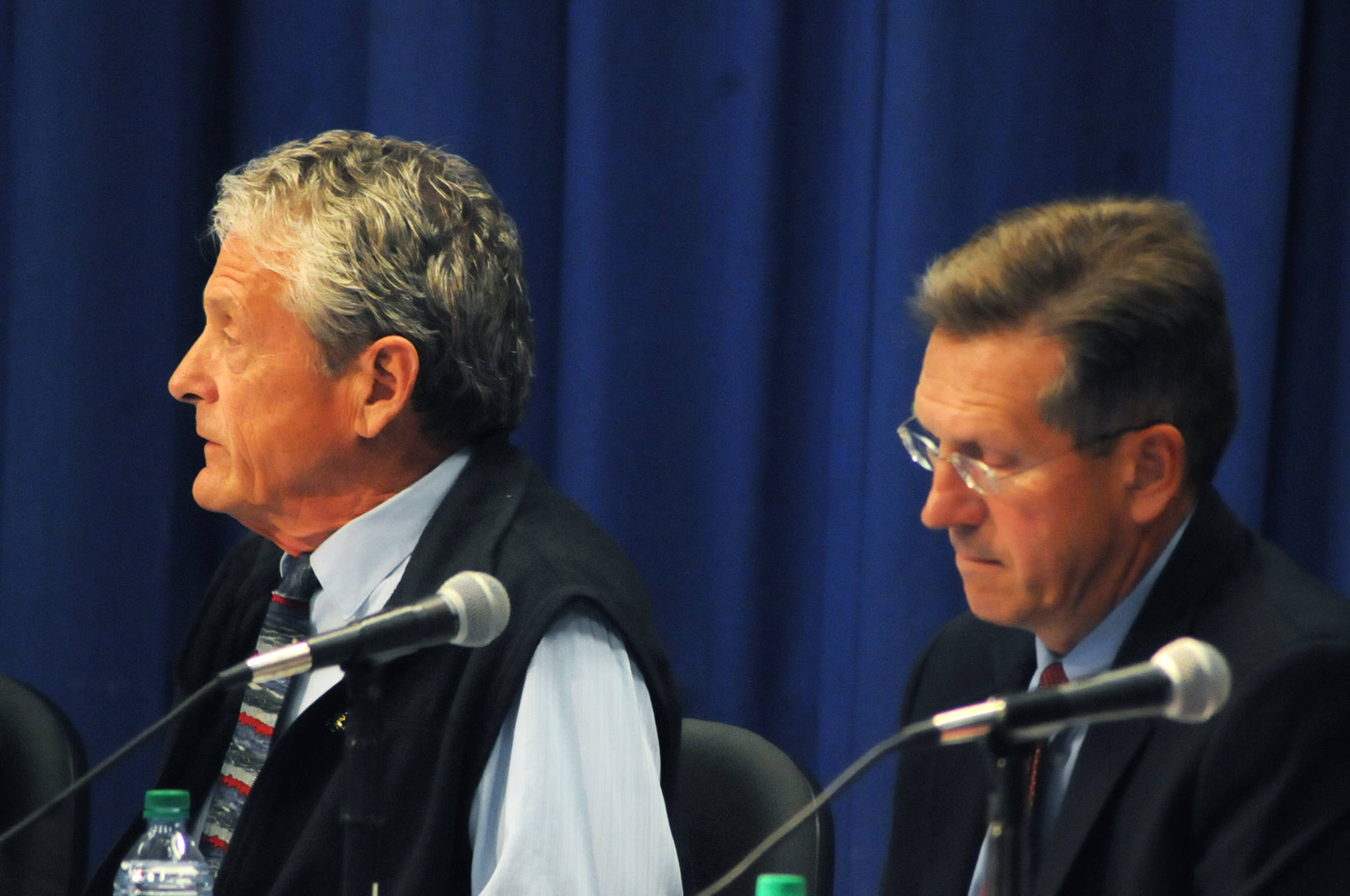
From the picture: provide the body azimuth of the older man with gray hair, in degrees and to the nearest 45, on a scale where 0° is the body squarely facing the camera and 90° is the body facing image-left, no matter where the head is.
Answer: approximately 45°

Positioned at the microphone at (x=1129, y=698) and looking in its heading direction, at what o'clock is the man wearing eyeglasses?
The man wearing eyeglasses is roughly at 9 o'clock from the microphone.

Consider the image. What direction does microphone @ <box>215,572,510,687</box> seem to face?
to the viewer's right

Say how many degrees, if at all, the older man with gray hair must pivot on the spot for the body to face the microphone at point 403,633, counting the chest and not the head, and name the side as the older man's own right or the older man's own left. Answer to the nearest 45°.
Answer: approximately 45° to the older man's own left

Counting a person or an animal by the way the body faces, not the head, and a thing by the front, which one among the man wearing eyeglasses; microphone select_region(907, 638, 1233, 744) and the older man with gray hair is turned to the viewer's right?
the microphone

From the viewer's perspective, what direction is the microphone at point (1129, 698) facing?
to the viewer's right

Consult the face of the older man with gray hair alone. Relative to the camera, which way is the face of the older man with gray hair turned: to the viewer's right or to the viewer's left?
to the viewer's left

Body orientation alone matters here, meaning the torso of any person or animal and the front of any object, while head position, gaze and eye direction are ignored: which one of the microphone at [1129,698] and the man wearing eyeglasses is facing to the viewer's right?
the microphone

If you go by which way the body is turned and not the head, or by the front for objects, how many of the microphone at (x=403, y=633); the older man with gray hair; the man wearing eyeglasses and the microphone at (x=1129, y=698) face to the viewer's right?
2
